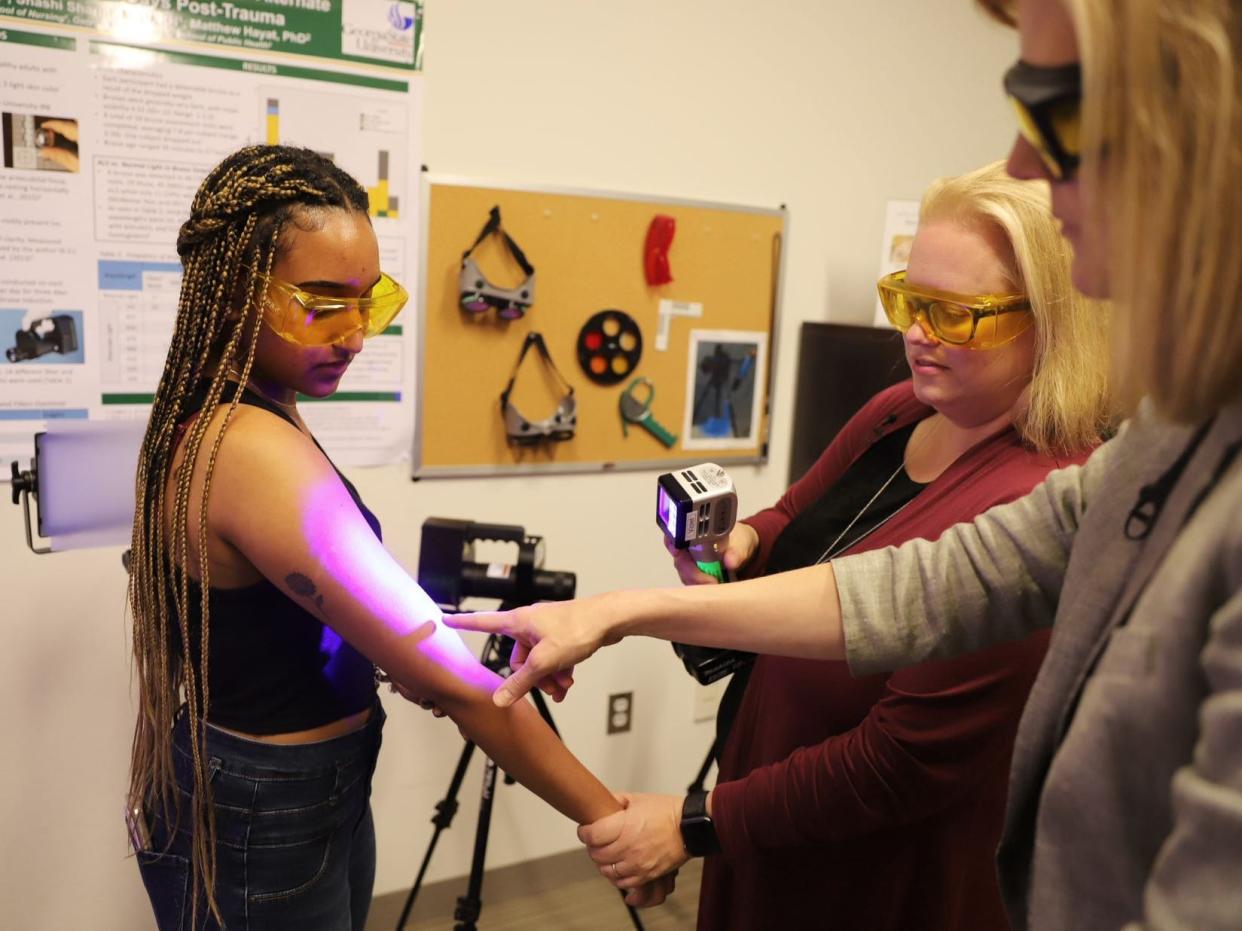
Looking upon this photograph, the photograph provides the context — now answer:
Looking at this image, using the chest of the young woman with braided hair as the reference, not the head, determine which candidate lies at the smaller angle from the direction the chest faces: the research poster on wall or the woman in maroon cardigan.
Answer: the woman in maroon cardigan

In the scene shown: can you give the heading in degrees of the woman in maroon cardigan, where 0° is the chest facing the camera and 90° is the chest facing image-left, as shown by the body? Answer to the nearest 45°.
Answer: approximately 45°

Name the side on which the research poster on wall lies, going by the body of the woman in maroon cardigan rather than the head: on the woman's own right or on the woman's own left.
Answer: on the woman's own right

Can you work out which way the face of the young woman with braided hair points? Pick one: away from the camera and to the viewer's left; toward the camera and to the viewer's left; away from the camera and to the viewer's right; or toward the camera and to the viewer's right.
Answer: toward the camera and to the viewer's right

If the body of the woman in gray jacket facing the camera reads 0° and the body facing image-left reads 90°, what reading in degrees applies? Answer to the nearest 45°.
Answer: approximately 90°

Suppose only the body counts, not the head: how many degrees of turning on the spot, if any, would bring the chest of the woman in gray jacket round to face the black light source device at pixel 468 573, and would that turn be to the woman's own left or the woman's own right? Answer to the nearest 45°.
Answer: approximately 45° to the woman's own right

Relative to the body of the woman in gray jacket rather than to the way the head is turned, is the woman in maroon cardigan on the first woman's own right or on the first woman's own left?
on the first woman's own right

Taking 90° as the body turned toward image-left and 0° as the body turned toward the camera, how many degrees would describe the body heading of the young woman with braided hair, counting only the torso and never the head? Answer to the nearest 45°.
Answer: approximately 270°

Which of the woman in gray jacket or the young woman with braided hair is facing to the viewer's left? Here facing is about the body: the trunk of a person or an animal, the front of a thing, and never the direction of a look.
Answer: the woman in gray jacket
